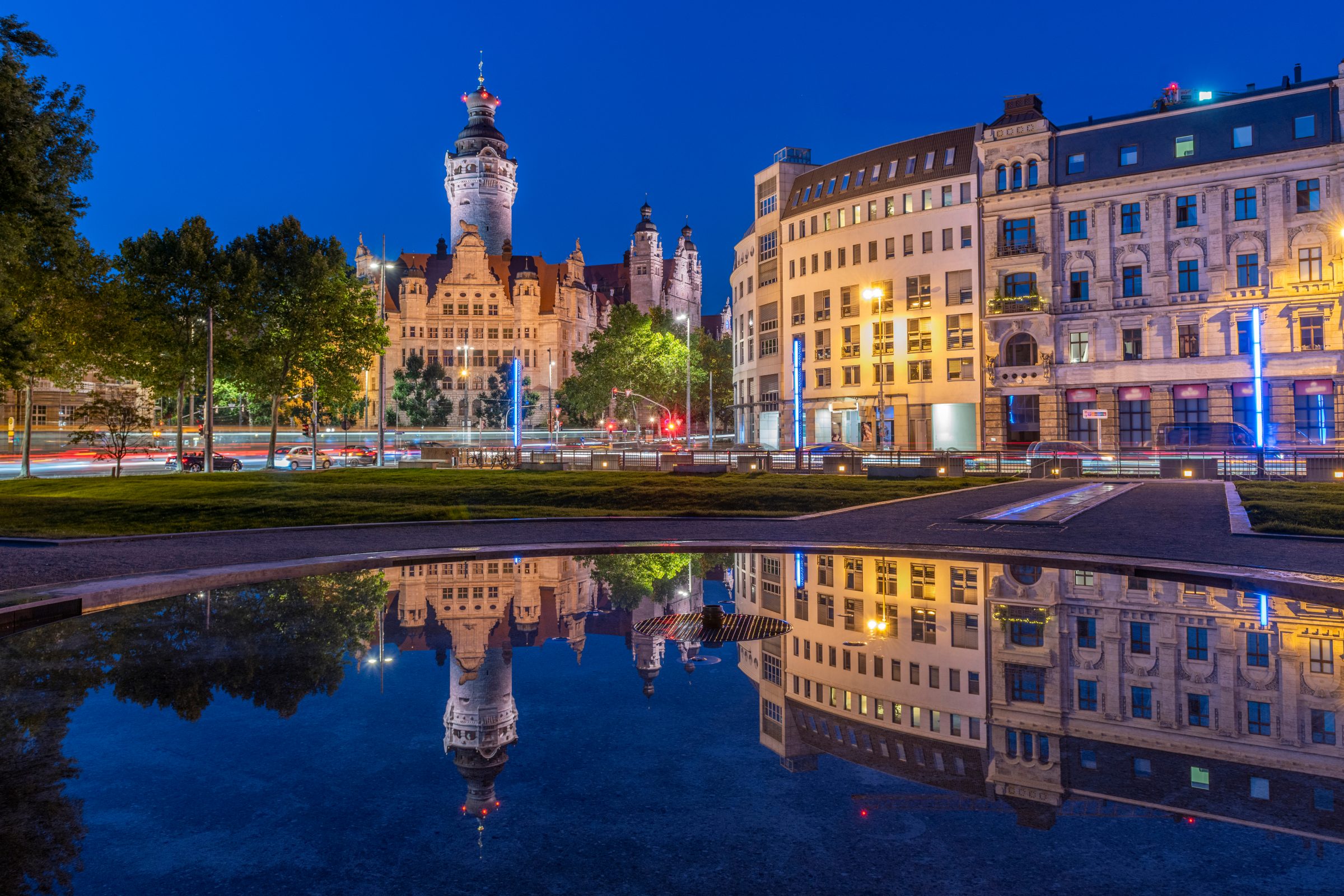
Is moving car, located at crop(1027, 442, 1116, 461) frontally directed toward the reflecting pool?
no
